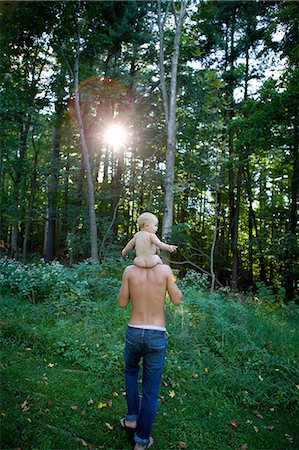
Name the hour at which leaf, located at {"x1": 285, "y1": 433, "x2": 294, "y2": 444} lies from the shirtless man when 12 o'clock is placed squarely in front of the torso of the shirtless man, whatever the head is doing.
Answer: The leaf is roughly at 2 o'clock from the shirtless man.

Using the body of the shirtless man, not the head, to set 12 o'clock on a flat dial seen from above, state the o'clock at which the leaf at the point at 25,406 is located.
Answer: The leaf is roughly at 10 o'clock from the shirtless man.

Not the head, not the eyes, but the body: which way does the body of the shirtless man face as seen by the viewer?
away from the camera

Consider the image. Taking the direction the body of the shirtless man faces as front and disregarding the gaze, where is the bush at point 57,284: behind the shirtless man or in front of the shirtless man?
in front

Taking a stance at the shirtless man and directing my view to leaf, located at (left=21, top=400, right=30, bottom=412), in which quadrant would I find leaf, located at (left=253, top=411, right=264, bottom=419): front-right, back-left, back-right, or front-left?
back-right

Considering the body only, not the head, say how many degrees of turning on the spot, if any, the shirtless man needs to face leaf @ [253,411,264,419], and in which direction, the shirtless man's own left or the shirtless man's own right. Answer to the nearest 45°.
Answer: approximately 45° to the shirtless man's own right

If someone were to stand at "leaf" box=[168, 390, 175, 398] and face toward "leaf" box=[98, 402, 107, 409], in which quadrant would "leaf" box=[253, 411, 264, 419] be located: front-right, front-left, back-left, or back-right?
back-left
